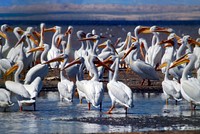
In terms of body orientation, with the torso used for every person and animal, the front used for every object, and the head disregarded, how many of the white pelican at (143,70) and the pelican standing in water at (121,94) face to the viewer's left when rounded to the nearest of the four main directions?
2

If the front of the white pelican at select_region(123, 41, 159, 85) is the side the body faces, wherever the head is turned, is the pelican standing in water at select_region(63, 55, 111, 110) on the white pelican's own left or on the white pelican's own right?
on the white pelican's own left

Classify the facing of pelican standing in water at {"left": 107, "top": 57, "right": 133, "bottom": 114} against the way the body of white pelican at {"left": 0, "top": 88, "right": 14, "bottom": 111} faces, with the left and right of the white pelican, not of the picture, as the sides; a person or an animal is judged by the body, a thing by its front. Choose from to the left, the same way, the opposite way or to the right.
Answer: the same way

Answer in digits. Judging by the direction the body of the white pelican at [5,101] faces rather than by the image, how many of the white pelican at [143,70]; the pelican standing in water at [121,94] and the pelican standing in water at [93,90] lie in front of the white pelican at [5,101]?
0

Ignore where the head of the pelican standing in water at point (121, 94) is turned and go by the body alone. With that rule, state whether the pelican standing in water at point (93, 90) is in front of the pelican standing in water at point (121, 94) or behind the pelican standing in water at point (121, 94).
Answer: in front

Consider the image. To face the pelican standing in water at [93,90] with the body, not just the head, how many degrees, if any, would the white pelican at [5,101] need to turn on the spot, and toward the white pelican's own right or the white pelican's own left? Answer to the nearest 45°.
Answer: approximately 180°

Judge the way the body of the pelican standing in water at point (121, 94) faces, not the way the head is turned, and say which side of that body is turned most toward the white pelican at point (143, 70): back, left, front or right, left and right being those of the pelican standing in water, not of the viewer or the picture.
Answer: right

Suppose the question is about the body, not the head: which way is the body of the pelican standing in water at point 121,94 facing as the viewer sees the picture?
to the viewer's left

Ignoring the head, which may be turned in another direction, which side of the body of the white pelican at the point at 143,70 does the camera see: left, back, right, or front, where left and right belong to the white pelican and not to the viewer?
left

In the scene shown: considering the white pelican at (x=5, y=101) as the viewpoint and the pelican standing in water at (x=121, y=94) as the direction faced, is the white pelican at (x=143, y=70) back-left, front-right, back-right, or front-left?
front-left

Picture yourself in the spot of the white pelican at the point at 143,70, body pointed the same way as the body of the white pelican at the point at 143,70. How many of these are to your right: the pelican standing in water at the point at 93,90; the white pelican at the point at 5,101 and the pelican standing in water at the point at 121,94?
0

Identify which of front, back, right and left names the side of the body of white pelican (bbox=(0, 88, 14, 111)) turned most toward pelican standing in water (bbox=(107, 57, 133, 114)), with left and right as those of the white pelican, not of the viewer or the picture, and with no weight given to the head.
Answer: back

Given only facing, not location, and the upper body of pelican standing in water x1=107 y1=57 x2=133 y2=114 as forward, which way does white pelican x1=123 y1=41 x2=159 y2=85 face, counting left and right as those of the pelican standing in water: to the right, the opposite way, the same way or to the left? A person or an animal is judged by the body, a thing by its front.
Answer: the same way

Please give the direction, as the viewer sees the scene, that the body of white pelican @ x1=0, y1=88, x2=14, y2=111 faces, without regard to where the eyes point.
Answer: to the viewer's left
